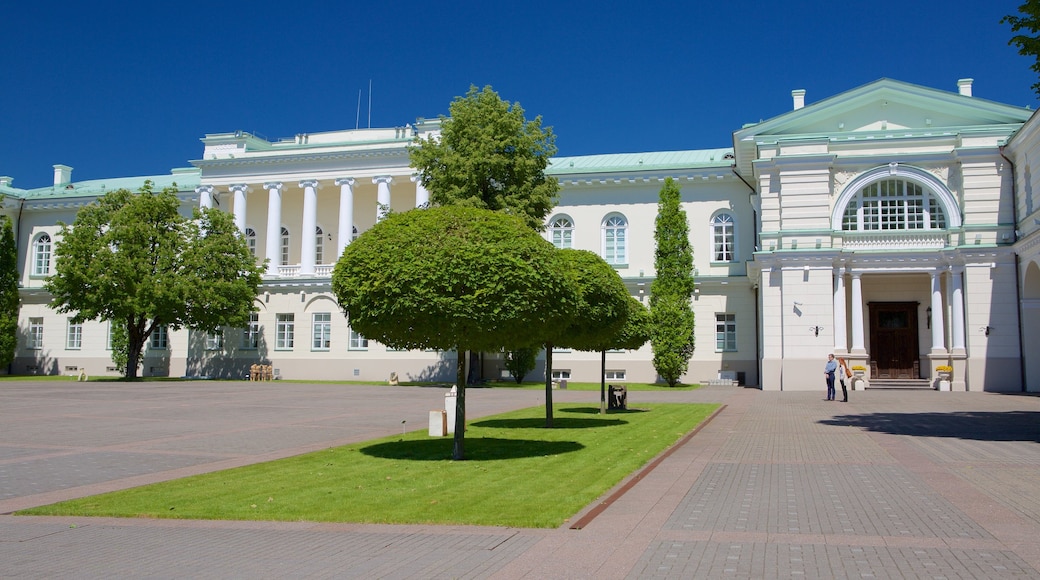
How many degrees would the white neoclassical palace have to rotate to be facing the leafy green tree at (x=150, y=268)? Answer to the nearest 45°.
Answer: approximately 90° to its right

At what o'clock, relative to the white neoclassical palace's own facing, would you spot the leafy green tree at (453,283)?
The leafy green tree is roughly at 1 o'clock from the white neoclassical palace.

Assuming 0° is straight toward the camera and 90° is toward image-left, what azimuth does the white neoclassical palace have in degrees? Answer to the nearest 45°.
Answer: approximately 0°

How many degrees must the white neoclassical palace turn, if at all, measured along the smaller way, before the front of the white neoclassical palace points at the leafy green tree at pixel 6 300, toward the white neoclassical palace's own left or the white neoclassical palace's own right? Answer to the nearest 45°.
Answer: approximately 90° to the white neoclassical palace's own right
